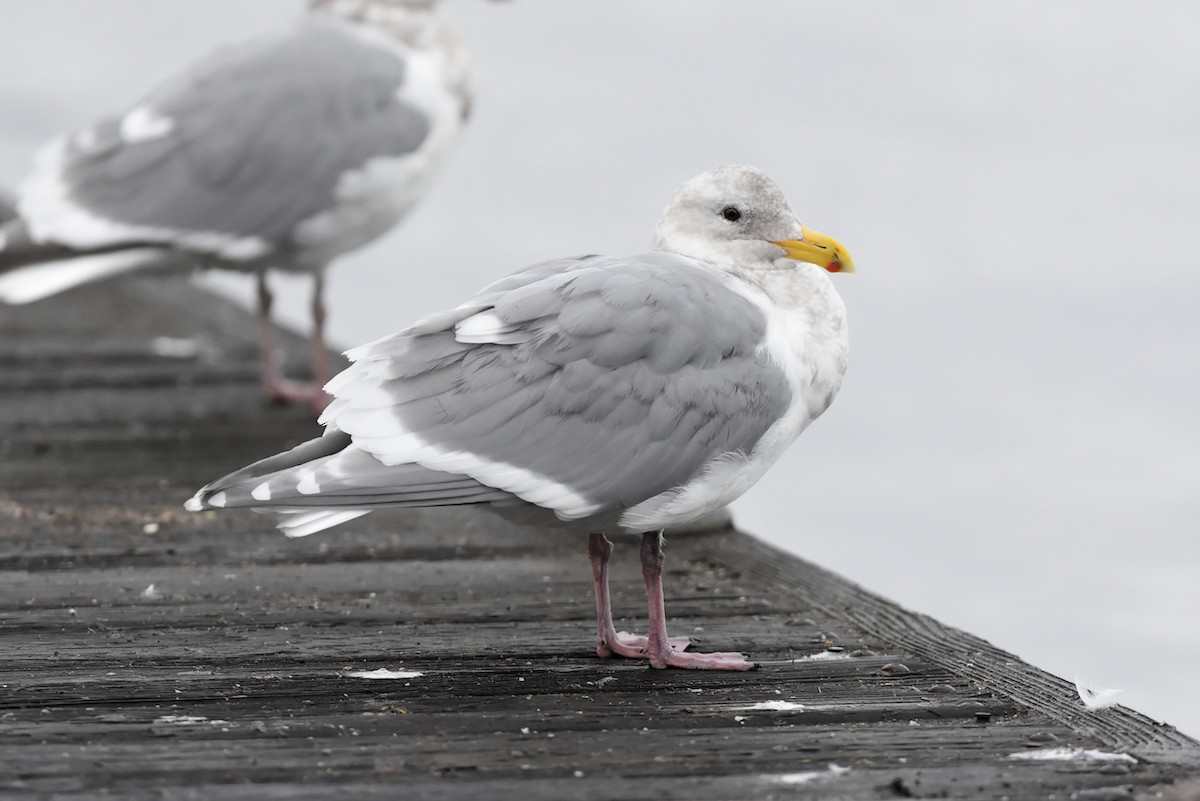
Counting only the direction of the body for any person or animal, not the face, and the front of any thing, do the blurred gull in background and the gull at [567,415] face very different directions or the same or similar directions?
same or similar directions

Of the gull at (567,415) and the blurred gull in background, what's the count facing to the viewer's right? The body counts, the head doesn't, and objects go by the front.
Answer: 2

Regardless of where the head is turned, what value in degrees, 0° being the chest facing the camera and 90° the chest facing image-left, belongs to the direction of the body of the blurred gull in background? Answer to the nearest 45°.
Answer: approximately 270°

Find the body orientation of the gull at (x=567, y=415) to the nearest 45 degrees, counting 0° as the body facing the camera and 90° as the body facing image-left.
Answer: approximately 270°

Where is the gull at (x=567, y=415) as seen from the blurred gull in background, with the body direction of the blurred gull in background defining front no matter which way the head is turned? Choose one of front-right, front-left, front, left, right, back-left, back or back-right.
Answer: right

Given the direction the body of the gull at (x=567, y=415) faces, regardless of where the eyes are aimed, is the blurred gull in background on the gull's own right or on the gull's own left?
on the gull's own left
